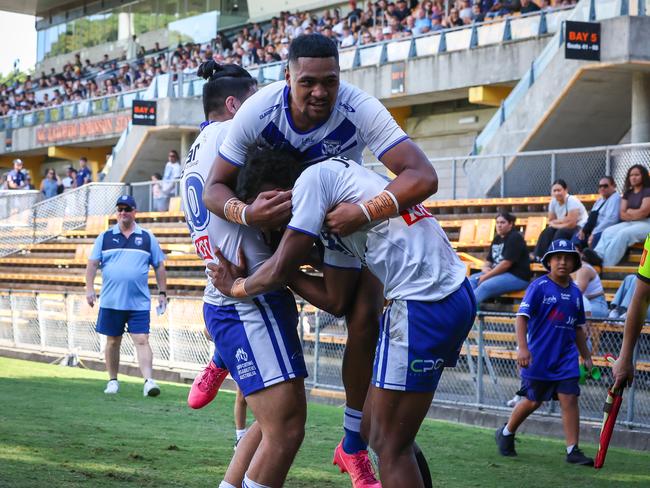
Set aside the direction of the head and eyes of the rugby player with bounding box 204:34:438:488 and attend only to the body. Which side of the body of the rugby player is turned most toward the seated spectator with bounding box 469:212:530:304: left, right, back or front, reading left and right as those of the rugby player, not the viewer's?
back

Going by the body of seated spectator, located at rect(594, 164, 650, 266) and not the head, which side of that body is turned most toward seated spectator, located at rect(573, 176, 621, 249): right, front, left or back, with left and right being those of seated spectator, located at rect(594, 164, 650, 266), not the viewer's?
right

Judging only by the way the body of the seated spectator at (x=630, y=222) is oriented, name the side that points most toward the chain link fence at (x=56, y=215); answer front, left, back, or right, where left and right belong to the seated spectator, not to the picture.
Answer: right

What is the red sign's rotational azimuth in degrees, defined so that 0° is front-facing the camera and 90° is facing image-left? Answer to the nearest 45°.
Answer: approximately 45°
